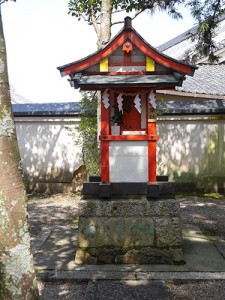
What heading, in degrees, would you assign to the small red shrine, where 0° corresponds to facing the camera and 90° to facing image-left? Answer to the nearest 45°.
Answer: approximately 0°

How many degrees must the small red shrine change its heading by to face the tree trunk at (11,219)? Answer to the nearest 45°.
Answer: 0° — it already faces it
